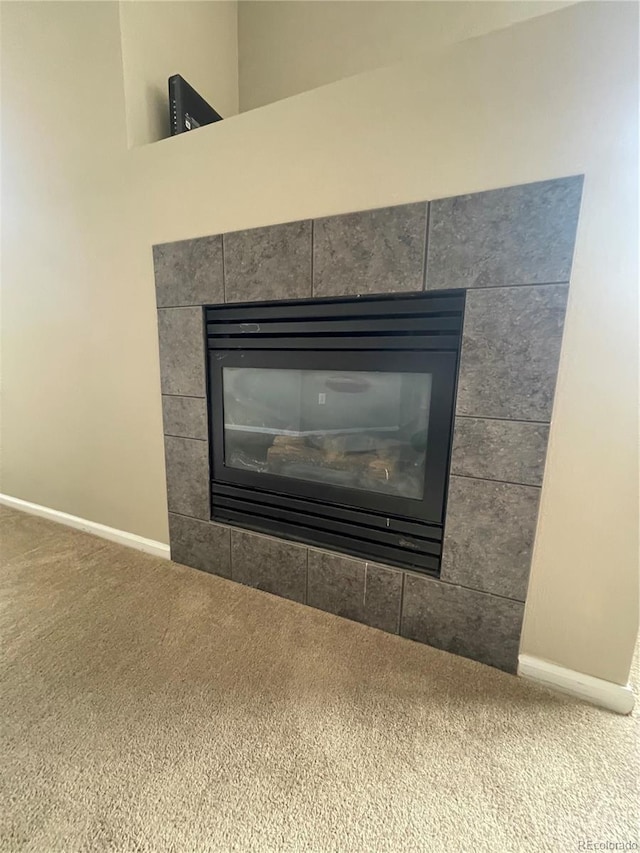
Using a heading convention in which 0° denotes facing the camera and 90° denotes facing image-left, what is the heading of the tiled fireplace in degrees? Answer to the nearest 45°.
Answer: approximately 45°

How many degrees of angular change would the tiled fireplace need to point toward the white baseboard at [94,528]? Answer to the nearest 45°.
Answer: approximately 45° to its right
